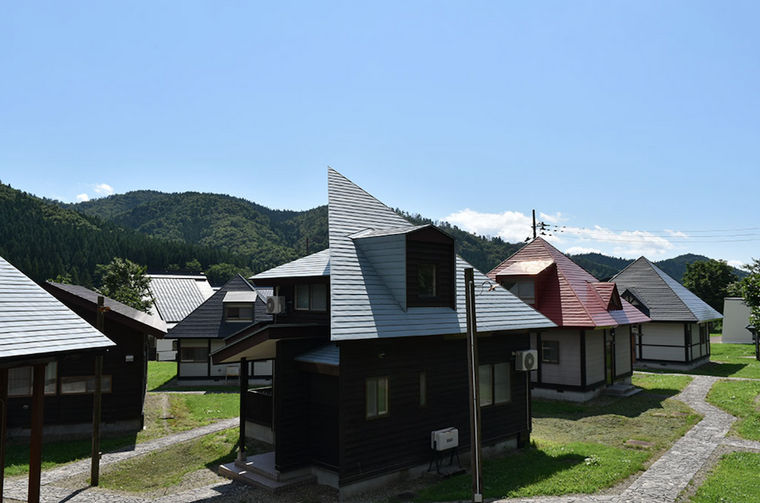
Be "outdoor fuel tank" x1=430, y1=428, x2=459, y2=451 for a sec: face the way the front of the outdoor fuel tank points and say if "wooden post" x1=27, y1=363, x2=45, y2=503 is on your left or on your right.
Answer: on your right

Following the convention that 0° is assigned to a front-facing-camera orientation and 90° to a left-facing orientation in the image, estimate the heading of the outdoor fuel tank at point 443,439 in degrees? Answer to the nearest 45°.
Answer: approximately 315°

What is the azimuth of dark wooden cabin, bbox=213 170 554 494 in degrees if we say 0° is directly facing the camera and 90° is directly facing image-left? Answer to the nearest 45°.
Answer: approximately 45°

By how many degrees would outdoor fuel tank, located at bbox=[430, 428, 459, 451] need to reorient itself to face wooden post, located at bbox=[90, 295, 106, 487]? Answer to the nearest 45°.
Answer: approximately 135° to its right

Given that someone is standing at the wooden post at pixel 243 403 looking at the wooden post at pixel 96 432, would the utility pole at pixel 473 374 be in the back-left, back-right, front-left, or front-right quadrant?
back-left

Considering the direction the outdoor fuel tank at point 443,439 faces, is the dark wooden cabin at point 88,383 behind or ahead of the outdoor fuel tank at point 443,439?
behind

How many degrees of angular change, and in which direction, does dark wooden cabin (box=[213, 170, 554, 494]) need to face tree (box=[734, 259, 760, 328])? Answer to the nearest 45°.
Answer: approximately 180°
